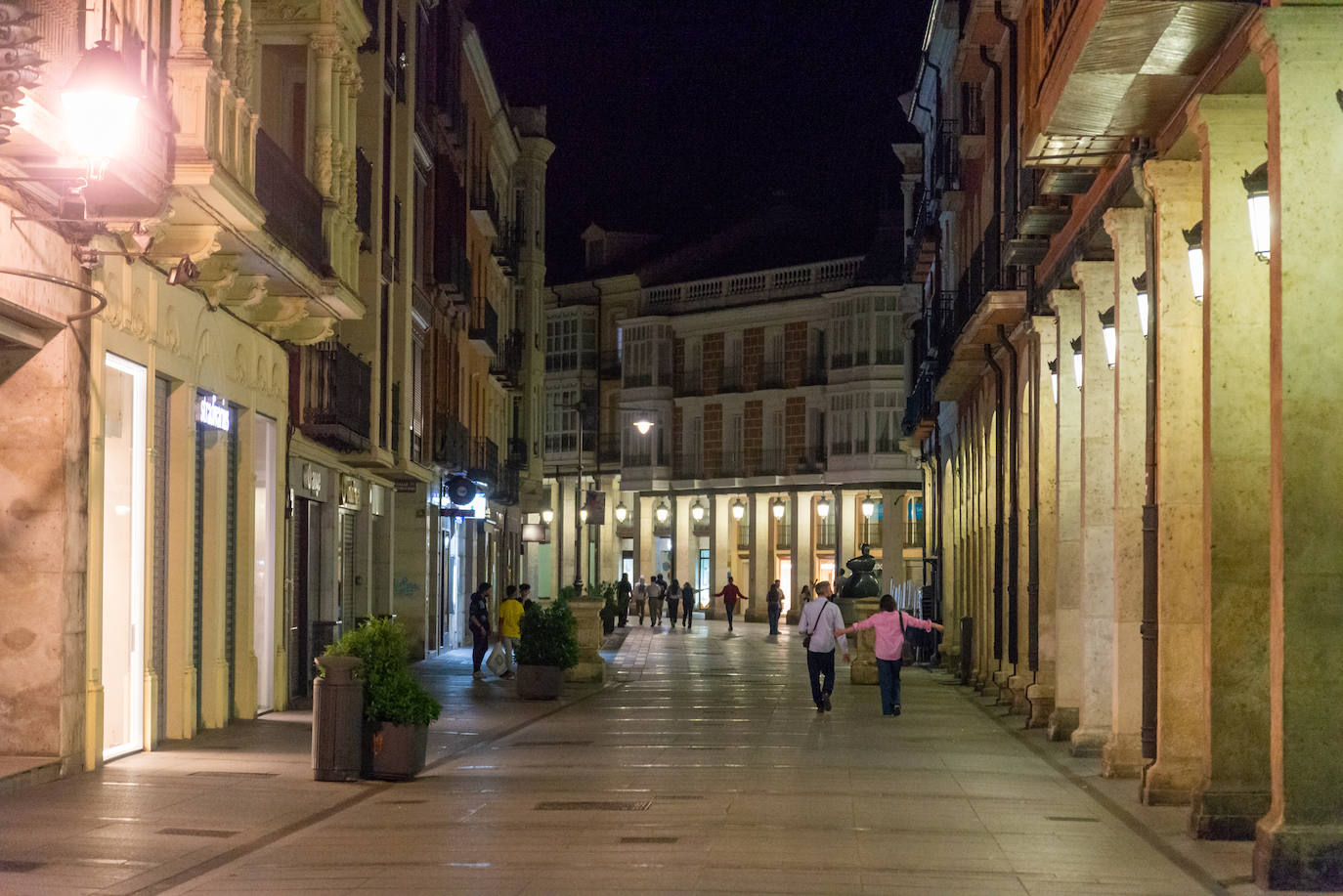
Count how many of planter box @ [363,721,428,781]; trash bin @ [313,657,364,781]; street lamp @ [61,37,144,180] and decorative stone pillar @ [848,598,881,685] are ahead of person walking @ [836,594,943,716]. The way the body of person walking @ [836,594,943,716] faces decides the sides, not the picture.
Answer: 1

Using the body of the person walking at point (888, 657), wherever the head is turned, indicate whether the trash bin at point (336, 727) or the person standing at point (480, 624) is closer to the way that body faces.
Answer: the person standing

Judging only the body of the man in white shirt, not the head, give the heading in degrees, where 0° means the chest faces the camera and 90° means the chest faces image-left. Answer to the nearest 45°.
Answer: approximately 180°

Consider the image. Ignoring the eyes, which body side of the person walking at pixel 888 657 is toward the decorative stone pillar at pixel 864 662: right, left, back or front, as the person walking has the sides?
front

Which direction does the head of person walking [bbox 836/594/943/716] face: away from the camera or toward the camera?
away from the camera

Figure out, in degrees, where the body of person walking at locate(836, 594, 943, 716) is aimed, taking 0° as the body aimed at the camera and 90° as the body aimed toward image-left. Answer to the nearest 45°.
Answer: approximately 180°

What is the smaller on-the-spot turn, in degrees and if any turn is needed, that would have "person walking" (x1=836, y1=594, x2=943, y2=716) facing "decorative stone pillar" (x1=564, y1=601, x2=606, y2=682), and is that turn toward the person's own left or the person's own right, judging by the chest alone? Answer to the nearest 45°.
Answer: approximately 45° to the person's own left

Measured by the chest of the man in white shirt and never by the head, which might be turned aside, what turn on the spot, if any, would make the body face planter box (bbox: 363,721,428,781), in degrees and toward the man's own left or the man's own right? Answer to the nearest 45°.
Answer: approximately 180°

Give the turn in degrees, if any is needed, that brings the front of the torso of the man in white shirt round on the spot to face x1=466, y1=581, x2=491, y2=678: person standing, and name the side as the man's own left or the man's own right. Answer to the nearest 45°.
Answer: approximately 45° to the man's own left

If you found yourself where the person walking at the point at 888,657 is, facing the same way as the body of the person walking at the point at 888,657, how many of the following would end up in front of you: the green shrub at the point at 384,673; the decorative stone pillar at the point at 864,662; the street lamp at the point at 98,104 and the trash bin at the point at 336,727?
1

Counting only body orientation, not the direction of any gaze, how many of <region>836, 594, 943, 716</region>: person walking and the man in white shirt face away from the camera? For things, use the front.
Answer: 2
